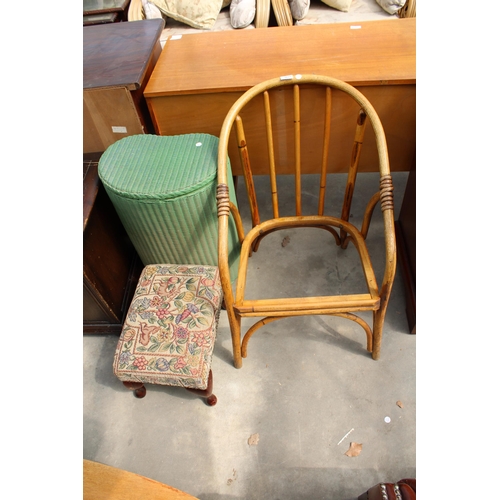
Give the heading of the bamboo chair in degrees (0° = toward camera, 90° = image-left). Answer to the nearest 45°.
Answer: approximately 0°
